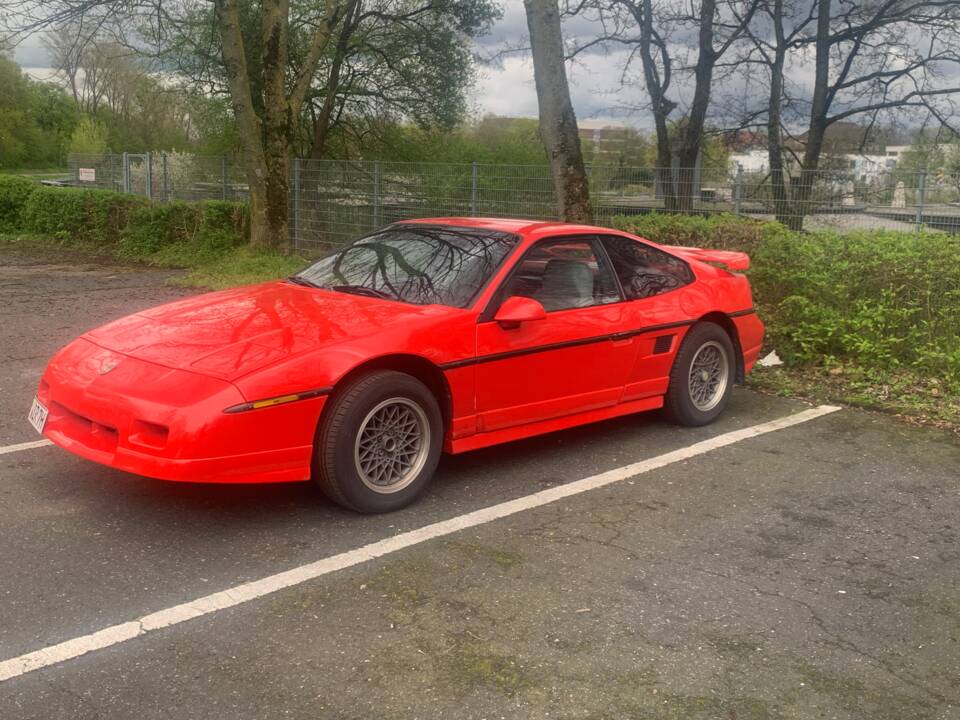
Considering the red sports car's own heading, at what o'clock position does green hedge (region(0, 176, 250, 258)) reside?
The green hedge is roughly at 4 o'clock from the red sports car.

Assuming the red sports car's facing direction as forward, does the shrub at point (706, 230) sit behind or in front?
behind

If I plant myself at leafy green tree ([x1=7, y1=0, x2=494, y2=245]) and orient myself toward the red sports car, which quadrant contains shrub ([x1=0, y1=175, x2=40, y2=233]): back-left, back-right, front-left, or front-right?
back-right

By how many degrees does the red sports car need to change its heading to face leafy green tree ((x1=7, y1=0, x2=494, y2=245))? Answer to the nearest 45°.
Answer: approximately 135° to its right

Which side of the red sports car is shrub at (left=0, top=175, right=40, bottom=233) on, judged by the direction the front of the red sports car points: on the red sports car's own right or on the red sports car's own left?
on the red sports car's own right

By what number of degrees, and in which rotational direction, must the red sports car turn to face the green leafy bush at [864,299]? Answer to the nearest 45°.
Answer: approximately 180°

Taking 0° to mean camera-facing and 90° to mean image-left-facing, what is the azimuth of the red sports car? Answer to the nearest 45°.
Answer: approximately 45°

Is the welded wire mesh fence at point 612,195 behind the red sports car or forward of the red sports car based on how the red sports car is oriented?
behind
